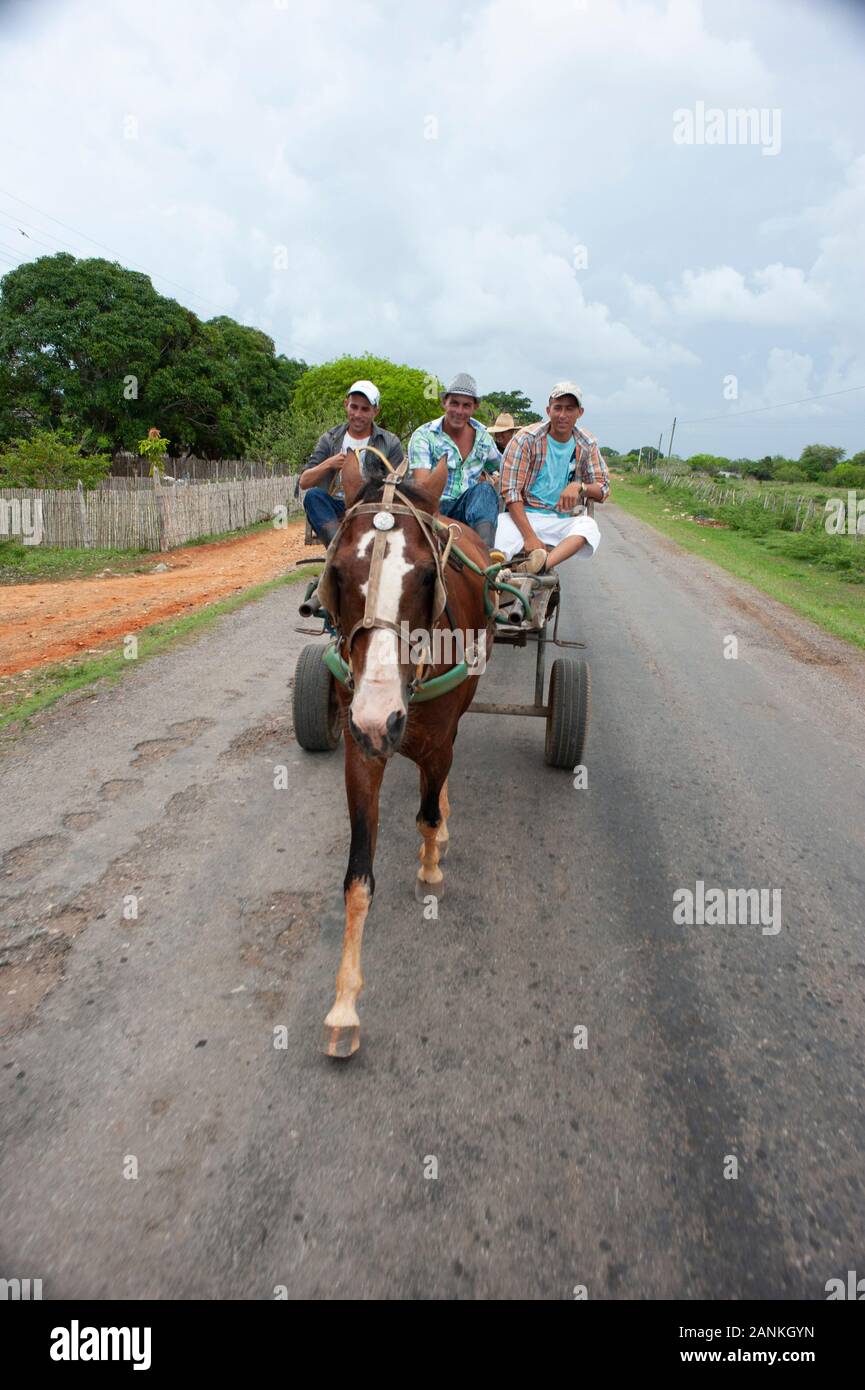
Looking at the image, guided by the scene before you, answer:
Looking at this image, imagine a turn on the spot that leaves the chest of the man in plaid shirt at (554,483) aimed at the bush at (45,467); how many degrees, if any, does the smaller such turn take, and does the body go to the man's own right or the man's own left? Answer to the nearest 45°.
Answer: approximately 135° to the man's own right

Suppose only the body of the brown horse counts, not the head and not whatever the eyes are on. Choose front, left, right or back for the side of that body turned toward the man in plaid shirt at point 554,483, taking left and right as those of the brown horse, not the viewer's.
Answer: back

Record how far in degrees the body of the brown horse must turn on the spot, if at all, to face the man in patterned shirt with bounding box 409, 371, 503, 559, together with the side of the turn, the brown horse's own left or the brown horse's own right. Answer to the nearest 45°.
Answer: approximately 180°

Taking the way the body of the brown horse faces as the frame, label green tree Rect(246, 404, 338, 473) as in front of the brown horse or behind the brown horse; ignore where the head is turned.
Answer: behind

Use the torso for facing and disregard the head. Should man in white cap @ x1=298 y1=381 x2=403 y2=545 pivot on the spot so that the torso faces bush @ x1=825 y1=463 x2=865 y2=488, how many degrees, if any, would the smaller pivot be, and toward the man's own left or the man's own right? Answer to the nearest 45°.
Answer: approximately 135° to the man's own left

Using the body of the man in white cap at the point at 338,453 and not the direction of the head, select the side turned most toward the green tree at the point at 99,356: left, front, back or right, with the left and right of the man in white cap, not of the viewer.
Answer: back

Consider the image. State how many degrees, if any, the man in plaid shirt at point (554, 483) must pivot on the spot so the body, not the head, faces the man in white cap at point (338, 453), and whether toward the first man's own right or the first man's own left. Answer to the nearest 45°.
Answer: approximately 45° to the first man's own right
